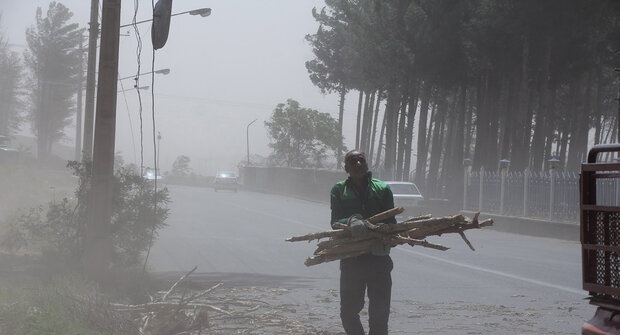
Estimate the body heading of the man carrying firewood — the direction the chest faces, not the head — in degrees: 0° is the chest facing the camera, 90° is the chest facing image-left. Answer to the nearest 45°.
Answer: approximately 0°

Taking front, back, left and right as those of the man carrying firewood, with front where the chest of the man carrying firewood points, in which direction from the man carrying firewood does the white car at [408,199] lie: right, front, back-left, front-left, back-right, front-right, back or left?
back

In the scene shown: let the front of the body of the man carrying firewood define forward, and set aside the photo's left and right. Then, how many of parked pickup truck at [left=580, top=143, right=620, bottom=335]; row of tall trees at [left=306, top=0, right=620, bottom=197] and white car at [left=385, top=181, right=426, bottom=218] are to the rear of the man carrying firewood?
2

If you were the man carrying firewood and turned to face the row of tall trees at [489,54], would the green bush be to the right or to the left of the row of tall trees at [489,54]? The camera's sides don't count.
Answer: left

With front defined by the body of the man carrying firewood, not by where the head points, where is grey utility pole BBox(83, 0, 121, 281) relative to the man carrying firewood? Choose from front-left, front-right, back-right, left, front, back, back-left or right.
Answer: back-right

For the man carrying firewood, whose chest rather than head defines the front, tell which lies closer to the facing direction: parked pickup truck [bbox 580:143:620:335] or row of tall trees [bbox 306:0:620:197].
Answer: the parked pickup truck

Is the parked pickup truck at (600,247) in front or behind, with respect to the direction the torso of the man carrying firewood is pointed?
in front

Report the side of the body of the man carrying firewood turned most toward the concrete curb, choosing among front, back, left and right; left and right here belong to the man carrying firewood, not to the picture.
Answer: back

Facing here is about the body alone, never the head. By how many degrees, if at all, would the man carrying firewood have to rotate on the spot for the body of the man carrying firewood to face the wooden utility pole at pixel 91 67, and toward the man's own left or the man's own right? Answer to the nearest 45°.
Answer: approximately 135° to the man's own right
